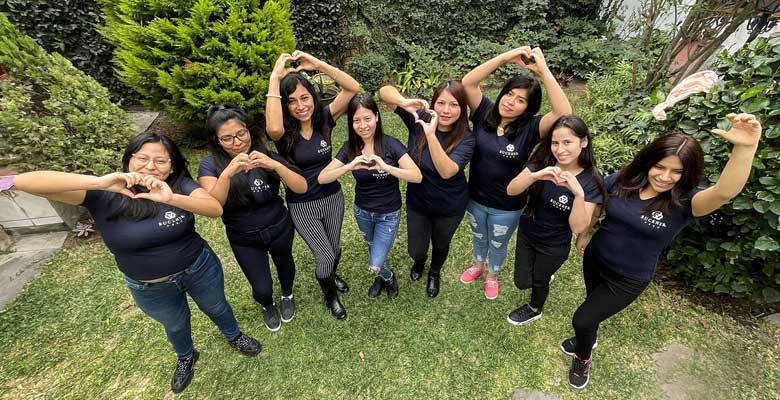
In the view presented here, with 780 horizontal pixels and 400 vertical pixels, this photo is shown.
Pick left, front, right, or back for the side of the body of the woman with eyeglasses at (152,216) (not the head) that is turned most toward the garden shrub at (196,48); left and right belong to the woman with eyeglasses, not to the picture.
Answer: back

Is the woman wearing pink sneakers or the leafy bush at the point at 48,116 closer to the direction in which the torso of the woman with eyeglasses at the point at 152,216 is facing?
the woman wearing pink sneakers

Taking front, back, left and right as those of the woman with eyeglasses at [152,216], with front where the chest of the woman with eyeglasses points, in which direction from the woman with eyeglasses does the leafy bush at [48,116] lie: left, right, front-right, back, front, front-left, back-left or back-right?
back

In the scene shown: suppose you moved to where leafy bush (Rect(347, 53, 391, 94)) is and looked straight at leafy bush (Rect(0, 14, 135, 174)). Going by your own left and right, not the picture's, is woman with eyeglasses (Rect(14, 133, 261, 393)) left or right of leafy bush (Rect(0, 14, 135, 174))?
left

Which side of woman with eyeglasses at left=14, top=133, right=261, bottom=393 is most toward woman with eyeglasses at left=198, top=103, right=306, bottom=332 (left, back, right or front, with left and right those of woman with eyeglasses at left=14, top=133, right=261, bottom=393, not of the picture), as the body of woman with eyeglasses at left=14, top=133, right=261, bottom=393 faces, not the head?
left

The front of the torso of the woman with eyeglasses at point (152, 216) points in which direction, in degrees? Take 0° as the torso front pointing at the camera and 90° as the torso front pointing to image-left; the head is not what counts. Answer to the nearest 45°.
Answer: approximately 0°

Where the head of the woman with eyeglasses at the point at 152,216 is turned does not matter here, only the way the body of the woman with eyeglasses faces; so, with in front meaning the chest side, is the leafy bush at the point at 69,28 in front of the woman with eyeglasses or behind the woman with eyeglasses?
behind
